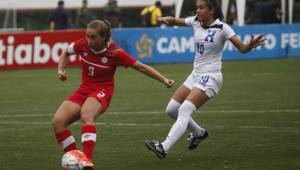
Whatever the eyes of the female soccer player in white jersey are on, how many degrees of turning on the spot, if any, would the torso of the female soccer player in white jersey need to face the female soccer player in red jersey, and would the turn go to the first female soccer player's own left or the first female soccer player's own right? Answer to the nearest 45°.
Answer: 0° — they already face them

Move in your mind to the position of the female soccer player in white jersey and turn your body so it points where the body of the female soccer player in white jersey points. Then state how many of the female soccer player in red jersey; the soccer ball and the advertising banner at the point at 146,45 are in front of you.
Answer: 2

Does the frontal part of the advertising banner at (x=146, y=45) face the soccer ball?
yes

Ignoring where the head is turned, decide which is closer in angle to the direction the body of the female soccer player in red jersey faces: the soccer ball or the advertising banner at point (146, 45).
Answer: the soccer ball

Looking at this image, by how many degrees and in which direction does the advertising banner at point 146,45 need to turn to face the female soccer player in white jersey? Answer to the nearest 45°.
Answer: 0° — it already faces them

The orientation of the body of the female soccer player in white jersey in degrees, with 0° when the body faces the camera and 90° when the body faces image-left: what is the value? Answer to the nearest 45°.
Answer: approximately 45°

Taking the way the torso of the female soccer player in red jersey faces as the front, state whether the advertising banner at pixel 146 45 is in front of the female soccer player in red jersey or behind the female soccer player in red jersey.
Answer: behind
